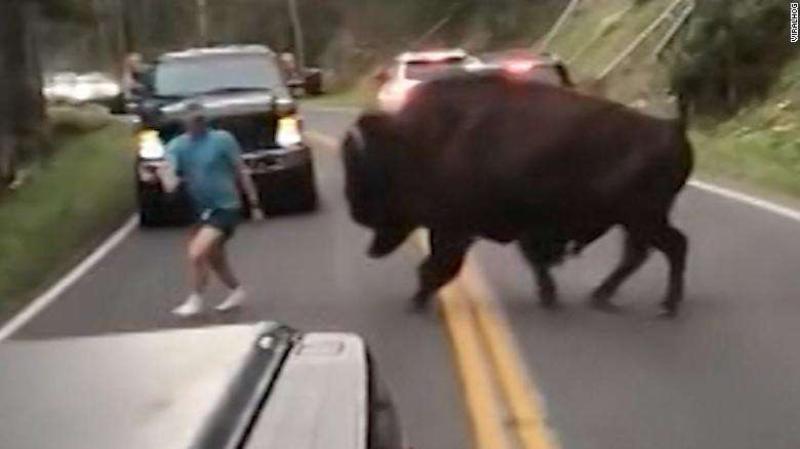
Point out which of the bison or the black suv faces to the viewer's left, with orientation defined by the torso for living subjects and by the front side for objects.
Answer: the bison

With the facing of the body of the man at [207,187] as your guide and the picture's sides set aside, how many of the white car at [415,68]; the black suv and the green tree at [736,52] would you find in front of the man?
0

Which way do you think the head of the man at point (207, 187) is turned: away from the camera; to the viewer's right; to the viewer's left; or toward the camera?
toward the camera

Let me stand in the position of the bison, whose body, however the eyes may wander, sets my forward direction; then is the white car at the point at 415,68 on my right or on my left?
on my right

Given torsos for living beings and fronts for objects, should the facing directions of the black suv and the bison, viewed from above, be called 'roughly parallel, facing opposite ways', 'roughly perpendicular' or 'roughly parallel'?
roughly perpendicular

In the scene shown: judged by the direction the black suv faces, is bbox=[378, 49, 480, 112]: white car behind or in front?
behind

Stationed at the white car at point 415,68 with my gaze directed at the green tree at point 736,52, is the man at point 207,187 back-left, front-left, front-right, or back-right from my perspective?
back-right

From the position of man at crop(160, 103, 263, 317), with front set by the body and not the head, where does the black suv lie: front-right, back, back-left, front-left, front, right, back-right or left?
back-right

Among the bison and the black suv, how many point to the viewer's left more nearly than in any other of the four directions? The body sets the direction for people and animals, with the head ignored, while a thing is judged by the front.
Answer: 1

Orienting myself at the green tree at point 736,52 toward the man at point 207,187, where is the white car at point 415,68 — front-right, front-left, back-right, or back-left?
front-right

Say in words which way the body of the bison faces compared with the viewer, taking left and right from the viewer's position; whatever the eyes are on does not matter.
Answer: facing to the left of the viewer

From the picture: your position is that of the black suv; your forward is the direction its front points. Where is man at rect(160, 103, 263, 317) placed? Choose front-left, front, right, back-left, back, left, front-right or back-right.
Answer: front

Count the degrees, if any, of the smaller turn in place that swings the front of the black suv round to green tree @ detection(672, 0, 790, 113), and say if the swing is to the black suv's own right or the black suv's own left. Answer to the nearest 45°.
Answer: approximately 135° to the black suv's own left

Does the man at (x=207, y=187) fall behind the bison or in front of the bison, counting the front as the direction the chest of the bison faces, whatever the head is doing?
in front

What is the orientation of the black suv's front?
toward the camera
